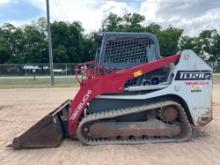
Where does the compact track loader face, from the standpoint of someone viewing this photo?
facing to the left of the viewer

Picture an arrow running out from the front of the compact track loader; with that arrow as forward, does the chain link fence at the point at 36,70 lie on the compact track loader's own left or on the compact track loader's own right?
on the compact track loader's own right
